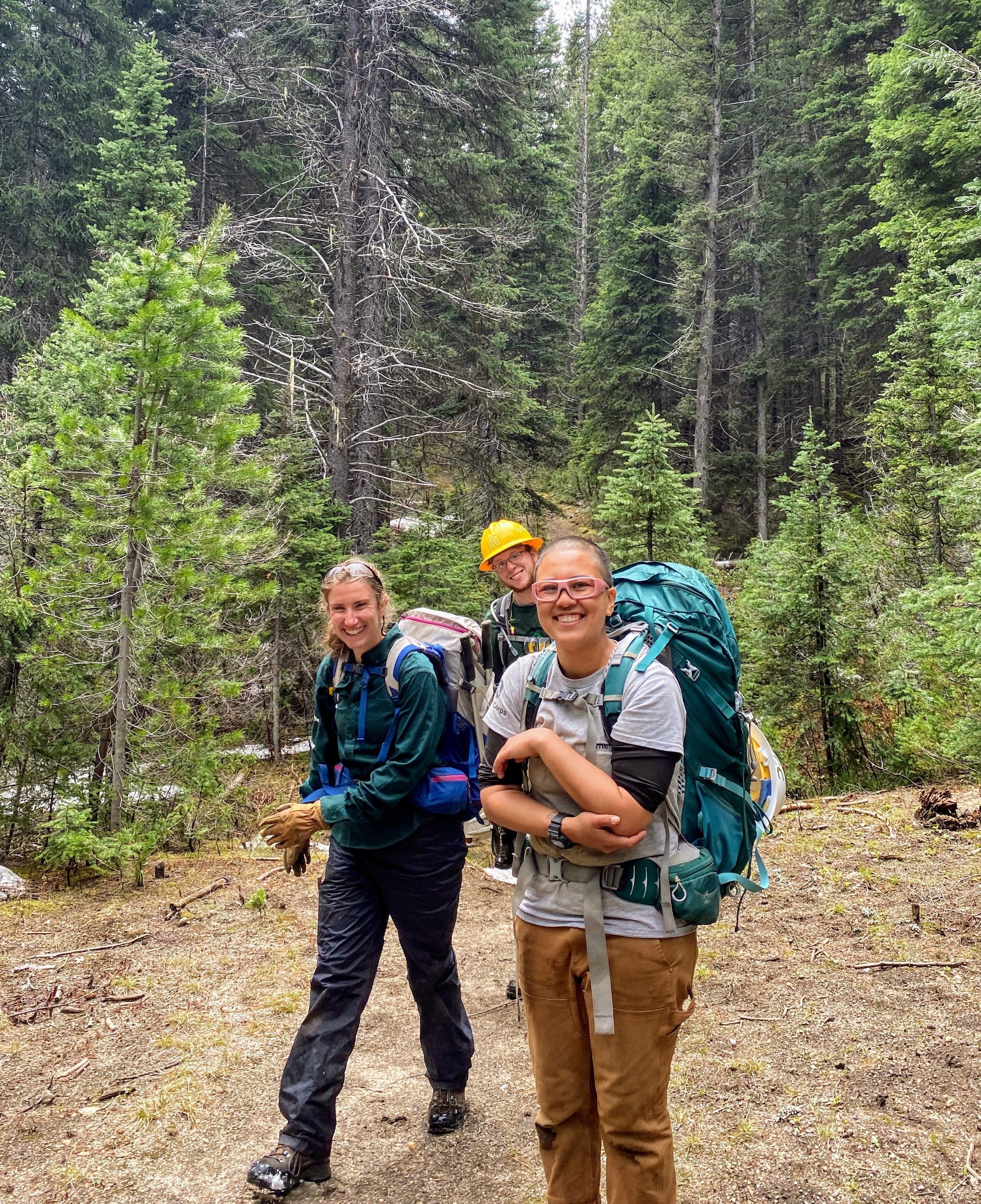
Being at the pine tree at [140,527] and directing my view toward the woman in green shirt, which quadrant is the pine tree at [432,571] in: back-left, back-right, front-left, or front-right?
back-left

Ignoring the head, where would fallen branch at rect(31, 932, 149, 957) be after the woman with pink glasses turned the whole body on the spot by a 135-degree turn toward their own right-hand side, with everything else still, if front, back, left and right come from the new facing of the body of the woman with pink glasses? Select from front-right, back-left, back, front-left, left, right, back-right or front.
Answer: front

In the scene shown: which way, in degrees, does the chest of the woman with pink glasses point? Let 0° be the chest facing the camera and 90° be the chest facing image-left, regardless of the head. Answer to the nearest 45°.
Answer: approximately 0°

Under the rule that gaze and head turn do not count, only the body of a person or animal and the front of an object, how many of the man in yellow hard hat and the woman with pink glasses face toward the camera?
2

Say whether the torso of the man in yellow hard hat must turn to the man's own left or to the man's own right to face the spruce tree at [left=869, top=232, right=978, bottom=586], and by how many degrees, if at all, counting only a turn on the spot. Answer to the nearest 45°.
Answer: approximately 135° to the man's own left

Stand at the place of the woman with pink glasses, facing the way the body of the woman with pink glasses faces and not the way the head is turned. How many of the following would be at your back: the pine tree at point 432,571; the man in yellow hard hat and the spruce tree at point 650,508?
3

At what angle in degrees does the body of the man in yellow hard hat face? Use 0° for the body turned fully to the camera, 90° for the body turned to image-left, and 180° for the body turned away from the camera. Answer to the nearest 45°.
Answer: approximately 0°

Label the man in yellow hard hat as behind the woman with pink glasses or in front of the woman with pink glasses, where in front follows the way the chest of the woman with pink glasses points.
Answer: behind

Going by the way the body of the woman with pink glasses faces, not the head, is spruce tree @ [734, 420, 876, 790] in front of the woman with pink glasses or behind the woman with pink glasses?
behind
